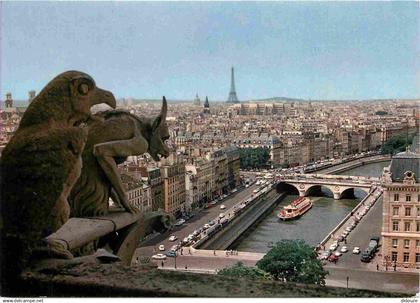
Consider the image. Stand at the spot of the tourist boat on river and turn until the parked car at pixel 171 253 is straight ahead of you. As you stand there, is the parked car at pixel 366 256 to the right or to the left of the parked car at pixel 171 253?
left

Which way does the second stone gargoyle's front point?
to the viewer's right

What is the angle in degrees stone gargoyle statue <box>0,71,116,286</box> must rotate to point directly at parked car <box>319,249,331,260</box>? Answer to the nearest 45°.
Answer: approximately 45° to its left

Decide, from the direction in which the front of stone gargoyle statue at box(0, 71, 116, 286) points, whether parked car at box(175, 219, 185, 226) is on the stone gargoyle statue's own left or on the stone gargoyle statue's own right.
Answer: on the stone gargoyle statue's own left

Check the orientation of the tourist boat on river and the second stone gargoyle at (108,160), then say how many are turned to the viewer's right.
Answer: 1

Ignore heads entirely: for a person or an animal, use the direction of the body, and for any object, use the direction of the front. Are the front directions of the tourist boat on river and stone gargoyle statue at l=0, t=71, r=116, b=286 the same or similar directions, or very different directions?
very different directions

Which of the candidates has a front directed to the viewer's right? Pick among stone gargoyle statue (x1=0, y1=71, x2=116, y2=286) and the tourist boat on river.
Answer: the stone gargoyle statue

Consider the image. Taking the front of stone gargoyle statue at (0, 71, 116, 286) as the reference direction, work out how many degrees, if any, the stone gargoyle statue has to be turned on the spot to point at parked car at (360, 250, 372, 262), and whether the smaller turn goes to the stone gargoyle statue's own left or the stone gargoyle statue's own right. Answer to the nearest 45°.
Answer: approximately 45° to the stone gargoyle statue's own left

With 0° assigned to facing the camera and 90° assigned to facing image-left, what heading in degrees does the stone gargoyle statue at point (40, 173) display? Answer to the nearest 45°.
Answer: approximately 270°
